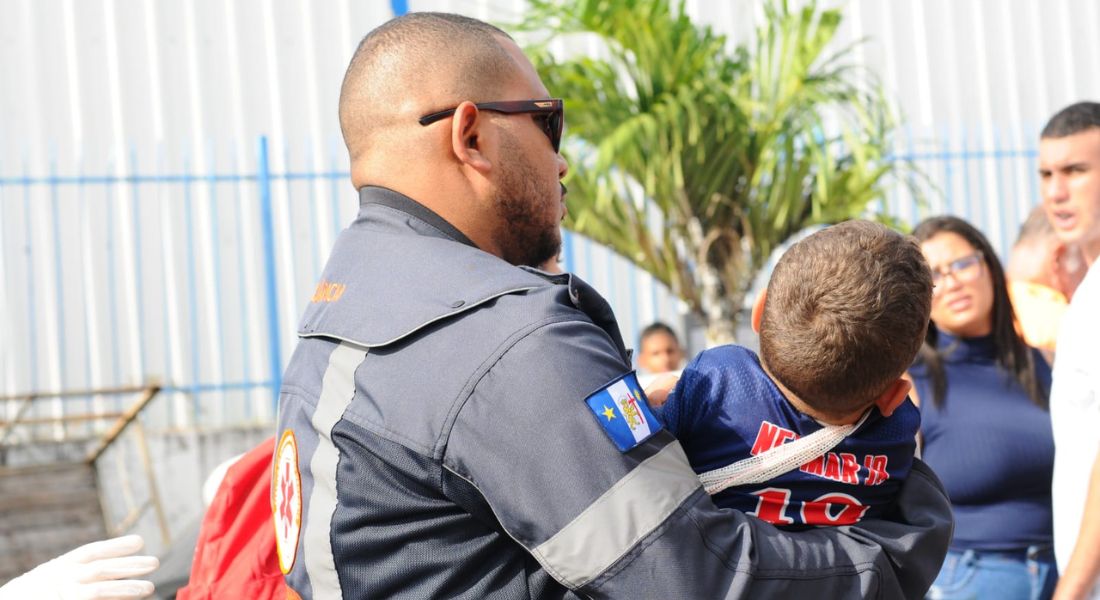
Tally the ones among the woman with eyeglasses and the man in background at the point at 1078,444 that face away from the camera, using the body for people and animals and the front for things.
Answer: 0

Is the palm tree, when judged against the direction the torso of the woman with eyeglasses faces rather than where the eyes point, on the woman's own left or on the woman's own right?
on the woman's own right

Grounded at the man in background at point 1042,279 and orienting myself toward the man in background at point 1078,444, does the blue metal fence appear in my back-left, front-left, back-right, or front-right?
back-right

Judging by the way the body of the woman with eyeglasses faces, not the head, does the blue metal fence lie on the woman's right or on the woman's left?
on the woman's right
